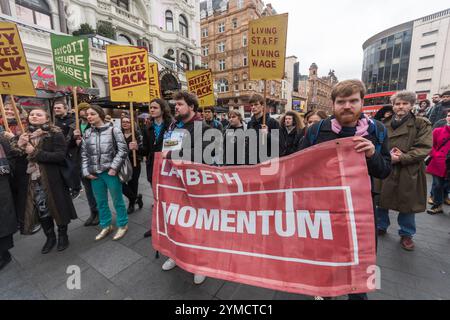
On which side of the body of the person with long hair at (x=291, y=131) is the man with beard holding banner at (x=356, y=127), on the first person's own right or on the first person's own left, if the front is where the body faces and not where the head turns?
on the first person's own left

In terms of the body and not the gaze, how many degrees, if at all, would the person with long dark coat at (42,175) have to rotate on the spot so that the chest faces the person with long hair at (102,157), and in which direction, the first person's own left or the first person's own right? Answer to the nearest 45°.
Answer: approximately 135° to the first person's own left

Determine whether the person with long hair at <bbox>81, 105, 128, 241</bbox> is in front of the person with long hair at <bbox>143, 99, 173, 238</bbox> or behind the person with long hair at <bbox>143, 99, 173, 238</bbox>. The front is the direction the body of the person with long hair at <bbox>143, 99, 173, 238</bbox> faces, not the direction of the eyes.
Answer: in front

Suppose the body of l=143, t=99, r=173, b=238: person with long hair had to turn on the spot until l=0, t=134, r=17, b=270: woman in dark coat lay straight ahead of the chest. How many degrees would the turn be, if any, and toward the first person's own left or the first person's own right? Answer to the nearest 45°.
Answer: approximately 45° to the first person's own right

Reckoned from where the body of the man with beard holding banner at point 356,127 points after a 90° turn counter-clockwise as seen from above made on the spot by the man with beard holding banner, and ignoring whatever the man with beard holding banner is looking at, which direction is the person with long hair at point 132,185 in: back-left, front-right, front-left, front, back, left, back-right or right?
back

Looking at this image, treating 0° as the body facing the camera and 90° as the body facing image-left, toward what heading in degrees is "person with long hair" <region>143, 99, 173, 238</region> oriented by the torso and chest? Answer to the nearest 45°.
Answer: approximately 45°

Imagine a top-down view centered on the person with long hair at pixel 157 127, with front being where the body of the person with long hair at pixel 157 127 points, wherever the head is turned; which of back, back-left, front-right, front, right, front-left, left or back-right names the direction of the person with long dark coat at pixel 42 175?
front-right
